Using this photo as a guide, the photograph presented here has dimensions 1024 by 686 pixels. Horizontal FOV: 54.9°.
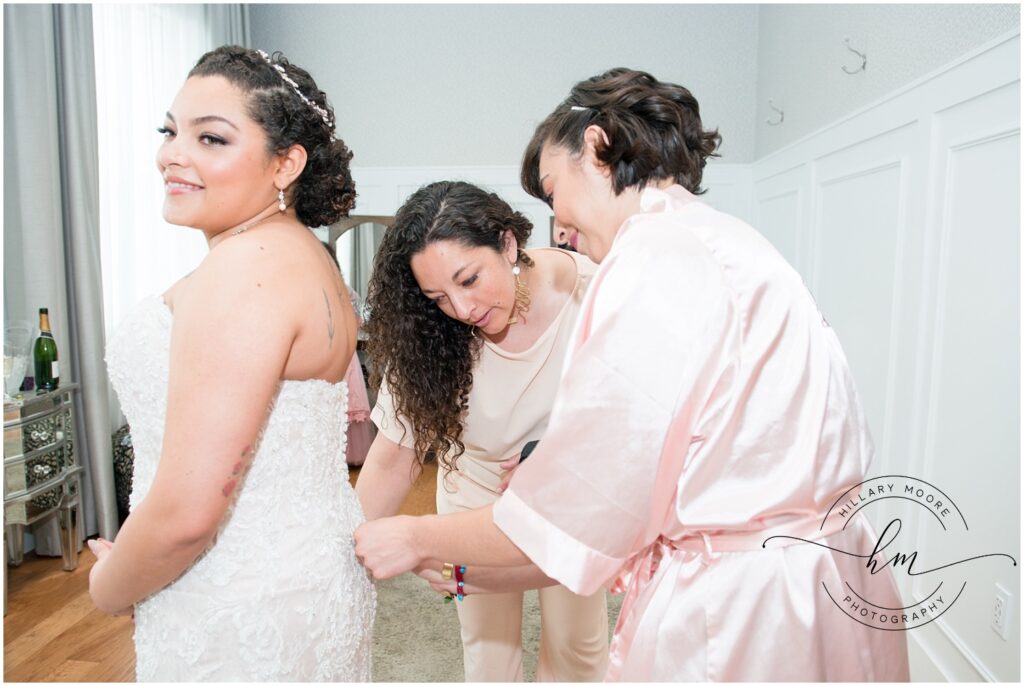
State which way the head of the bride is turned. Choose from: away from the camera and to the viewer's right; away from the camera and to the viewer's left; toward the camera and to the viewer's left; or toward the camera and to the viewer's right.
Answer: toward the camera and to the viewer's left

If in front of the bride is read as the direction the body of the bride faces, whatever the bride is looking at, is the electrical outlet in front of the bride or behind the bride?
behind

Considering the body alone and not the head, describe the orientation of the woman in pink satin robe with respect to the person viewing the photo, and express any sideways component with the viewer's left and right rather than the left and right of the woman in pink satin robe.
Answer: facing away from the viewer and to the left of the viewer

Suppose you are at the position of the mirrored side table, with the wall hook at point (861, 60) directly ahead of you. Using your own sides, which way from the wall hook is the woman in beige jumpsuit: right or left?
right

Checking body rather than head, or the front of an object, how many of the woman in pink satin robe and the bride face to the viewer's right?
0

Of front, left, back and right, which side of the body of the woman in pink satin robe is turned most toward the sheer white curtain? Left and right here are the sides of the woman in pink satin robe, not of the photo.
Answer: front

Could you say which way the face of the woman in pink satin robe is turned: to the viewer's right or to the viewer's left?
to the viewer's left

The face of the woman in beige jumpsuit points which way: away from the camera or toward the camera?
toward the camera
